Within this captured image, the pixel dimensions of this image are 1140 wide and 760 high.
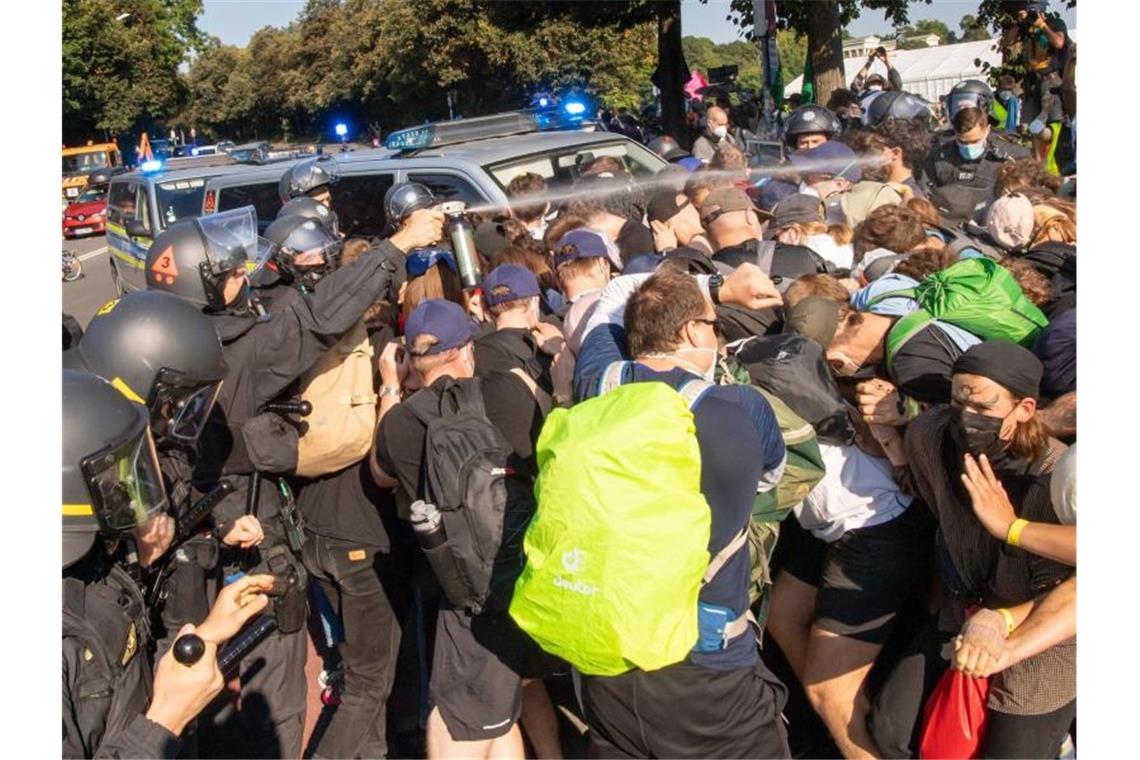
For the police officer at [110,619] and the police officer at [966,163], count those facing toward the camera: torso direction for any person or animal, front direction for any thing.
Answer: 1

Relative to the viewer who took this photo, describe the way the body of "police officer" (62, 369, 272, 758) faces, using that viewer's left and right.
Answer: facing to the right of the viewer

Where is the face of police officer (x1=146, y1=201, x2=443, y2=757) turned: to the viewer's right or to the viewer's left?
to the viewer's right

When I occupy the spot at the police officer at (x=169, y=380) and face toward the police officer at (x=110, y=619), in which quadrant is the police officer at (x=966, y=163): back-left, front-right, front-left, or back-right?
back-left

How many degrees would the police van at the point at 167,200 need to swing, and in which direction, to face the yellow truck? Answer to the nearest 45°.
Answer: approximately 135° to its right

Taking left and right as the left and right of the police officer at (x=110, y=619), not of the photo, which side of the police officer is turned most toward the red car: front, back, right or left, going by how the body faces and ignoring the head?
left

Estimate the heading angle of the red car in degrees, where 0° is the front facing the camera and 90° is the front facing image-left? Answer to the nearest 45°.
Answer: approximately 45°

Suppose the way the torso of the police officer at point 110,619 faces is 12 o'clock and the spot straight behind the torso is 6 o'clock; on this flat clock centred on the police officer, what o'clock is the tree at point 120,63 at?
The tree is roughly at 9 o'clock from the police officer.

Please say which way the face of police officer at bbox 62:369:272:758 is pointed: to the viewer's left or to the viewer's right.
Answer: to the viewer's right

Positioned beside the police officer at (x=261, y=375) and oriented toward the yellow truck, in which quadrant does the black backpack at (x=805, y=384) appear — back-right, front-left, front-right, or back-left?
back-right
